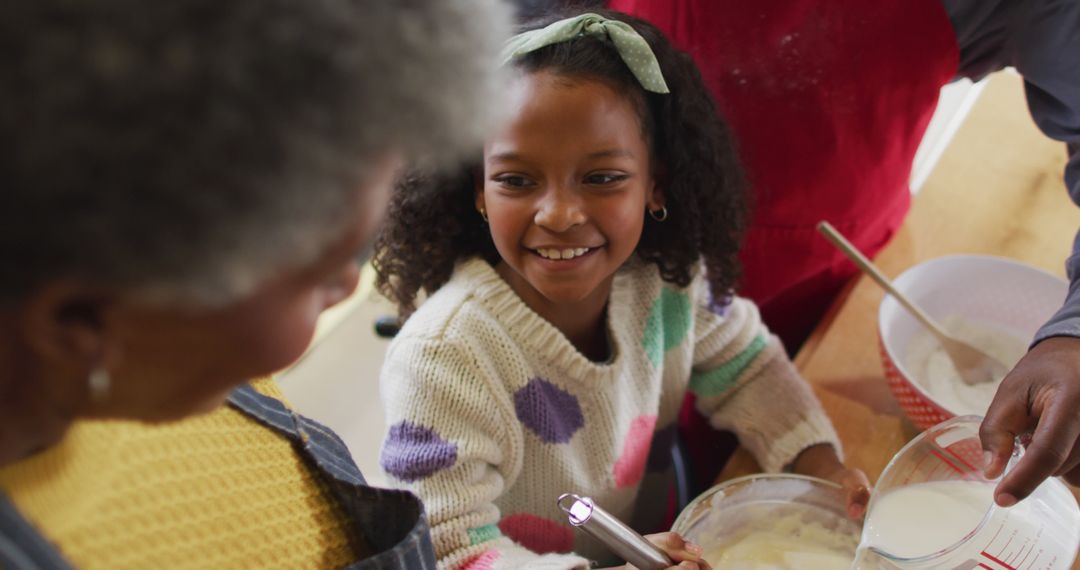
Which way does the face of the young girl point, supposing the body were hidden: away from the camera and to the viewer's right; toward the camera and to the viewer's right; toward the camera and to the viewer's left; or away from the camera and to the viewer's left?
toward the camera and to the viewer's left

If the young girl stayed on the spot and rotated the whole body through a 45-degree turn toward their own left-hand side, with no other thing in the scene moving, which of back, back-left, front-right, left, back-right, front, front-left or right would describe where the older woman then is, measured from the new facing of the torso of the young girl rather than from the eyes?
right

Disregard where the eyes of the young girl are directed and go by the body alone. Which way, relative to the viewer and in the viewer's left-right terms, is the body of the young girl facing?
facing the viewer and to the right of the viewer

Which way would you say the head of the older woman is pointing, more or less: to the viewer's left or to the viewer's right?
to the viewer's right
